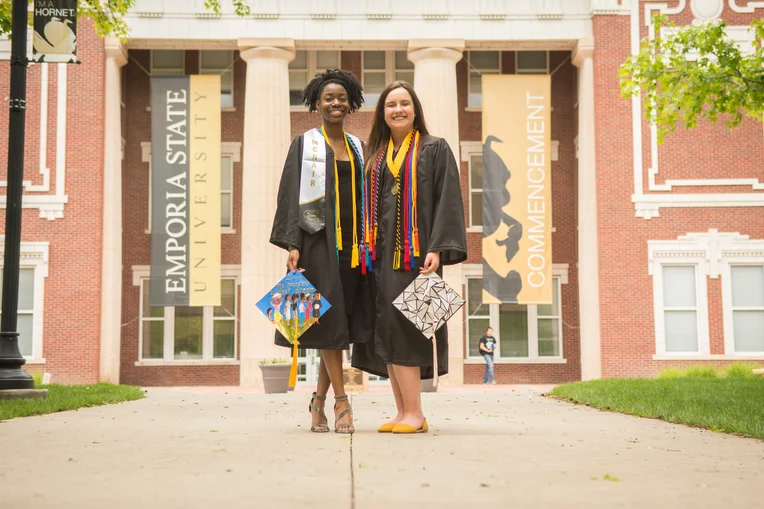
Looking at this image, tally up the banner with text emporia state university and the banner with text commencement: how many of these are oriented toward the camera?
2

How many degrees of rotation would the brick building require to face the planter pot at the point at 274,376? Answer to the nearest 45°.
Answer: approximately 45° to its right

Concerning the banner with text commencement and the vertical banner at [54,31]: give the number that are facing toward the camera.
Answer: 2

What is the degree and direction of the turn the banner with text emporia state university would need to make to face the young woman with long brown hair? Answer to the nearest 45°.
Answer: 0° — it already faces them

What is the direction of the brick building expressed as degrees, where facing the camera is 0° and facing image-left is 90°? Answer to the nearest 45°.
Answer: approximately 0°

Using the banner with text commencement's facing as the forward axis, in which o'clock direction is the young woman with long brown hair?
The young woman with long brown hair is roughly at 12 o'clock from the banner with text commencement.
